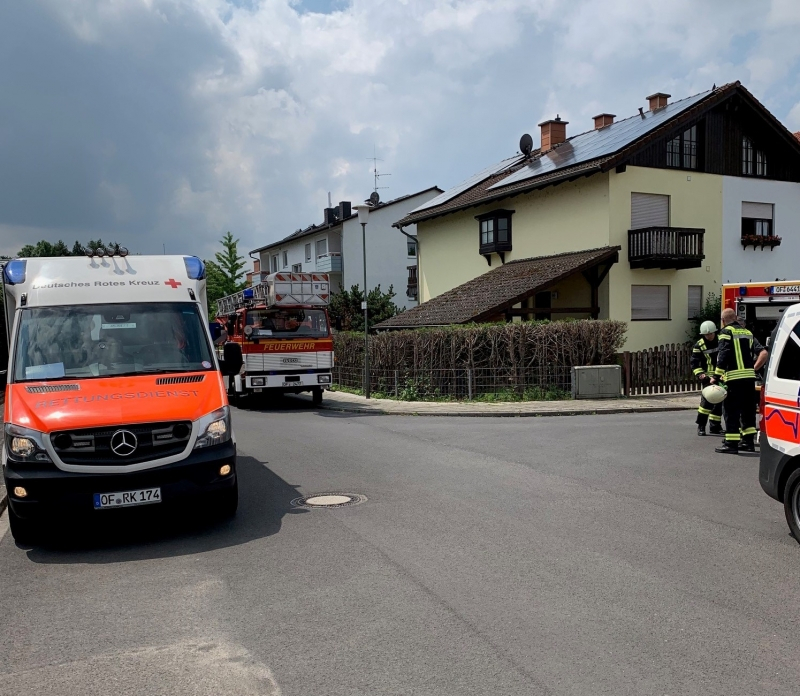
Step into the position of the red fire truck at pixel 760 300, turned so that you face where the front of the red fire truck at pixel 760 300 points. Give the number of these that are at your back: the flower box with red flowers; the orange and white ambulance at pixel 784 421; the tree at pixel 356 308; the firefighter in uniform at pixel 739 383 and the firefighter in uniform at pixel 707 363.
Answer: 3

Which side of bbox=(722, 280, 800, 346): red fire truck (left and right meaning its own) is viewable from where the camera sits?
back

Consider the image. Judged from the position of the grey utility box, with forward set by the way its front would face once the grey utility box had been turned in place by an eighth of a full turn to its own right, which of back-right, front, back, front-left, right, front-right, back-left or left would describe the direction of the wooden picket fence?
back

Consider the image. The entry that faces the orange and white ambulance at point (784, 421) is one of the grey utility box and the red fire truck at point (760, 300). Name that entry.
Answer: the grey utility box

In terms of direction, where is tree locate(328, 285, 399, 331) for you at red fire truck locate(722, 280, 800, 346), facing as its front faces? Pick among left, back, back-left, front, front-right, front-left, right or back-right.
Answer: front-left

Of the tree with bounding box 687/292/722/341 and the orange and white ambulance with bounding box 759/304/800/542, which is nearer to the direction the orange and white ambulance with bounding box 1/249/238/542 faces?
the orange and white ambulance

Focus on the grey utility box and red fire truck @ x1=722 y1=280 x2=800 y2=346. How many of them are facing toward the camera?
1

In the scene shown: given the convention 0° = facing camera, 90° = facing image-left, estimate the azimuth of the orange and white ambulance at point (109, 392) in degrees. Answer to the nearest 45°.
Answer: approximately 0°

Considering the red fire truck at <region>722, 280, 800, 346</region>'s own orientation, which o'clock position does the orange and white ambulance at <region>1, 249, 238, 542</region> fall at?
The orange and white ambulance is roughly at 7 o'clock from the red fire truck.

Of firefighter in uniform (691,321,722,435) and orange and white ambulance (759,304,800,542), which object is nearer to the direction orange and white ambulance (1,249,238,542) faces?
the orange and white ambulance

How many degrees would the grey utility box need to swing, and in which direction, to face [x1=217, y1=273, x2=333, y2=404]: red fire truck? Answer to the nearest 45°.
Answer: approximately 90° to its right

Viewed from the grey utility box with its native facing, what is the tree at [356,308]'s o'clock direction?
The tree is roughly at 5 o'clock from the grey utility box.
